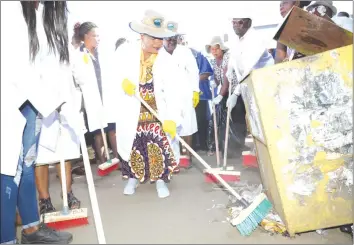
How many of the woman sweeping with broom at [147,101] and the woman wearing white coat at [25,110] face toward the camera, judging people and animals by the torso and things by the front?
1

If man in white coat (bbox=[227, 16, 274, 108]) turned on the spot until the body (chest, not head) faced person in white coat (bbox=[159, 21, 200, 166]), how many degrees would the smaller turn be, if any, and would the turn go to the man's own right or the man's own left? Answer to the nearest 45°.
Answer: approximately 45° to the man's own right

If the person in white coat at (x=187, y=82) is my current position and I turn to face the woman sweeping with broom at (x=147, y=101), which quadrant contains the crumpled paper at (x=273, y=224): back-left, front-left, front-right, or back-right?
front-left

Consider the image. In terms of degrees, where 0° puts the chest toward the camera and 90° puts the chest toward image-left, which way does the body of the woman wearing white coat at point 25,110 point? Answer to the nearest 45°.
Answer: approximately 270°

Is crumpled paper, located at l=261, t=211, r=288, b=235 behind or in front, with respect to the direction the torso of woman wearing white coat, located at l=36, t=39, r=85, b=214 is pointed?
in front

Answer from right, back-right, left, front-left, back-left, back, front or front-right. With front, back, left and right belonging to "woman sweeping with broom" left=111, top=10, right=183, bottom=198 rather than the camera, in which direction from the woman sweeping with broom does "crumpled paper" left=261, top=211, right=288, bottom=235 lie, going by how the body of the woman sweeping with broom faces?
front-left

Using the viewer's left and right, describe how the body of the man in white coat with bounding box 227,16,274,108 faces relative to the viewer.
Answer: facing the viewer and to the left of the viewer

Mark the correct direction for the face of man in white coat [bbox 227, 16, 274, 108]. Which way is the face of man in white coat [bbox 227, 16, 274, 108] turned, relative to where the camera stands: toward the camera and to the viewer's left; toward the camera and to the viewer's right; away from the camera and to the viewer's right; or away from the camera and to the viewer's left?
toward the camera and to the viewer's left

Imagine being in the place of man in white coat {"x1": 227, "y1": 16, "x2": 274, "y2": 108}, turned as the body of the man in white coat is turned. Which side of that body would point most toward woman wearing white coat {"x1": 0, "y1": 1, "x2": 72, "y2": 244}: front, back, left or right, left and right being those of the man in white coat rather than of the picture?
front

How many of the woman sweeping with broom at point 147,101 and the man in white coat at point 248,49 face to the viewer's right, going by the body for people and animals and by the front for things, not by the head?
0

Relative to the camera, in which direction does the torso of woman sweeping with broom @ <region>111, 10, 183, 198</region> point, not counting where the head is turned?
toward the camera

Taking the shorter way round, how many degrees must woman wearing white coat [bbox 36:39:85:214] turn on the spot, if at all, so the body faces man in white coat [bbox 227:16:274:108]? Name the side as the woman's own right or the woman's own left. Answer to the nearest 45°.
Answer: approximately 45° to the woman's own left

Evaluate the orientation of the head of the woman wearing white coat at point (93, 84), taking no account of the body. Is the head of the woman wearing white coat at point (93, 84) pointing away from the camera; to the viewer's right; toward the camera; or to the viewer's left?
to the viewer's right

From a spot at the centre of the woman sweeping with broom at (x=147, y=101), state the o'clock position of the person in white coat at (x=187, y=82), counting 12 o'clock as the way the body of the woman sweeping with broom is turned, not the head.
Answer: The person in white coat is roughly at 7 o'clock from the woman sweeping with broom.

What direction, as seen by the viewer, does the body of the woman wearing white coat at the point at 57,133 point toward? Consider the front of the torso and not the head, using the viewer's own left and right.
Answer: facing the viewer and to the right of the viewer

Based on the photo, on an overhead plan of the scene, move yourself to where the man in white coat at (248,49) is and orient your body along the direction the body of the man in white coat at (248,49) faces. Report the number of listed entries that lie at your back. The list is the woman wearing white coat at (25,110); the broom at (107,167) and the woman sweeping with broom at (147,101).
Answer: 0

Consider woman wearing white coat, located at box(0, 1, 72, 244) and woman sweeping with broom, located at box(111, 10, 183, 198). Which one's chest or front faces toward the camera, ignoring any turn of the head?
the woman sweeping with broom
